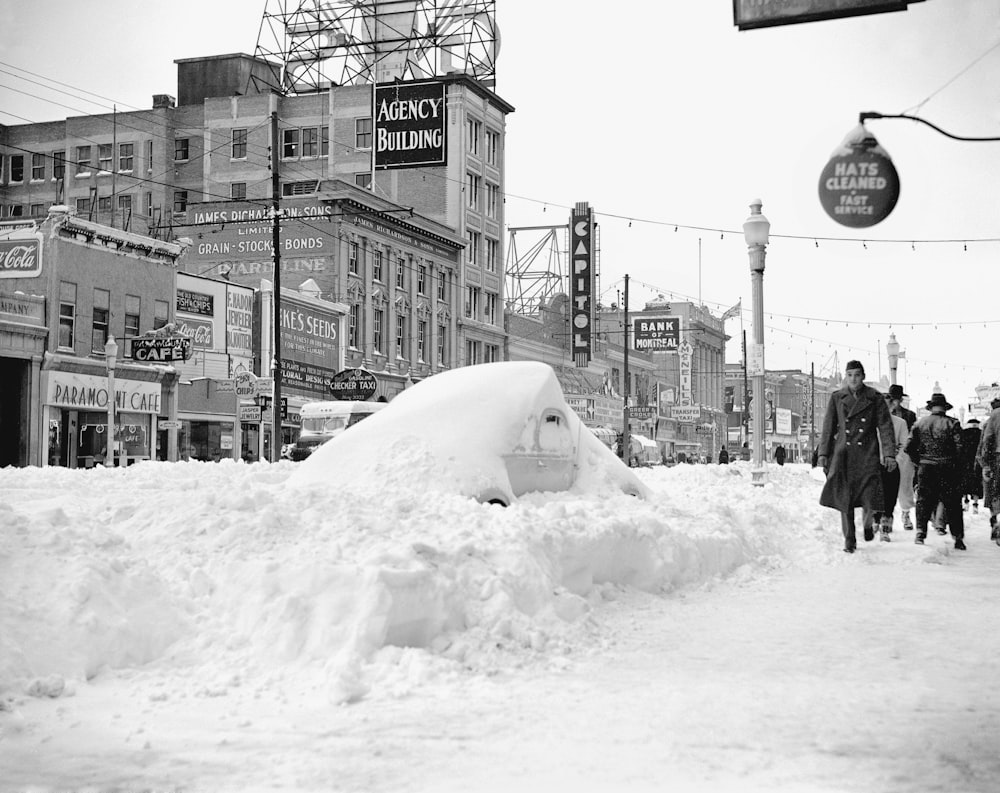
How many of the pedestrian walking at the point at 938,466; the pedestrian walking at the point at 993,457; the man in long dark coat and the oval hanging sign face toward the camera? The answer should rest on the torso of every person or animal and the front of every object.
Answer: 2

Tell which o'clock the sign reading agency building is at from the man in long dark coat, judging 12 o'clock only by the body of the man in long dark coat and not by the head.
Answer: The sign reading agency building is roughly at 5 o'clock from the man in long dark coat.

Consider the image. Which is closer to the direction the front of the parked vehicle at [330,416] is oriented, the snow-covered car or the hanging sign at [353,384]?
the snow-covered car

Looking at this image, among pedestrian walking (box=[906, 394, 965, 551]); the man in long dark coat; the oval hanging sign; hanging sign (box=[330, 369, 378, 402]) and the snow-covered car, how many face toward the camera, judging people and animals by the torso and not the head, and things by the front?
3

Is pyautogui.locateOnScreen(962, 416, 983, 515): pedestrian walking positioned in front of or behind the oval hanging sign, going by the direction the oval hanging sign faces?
behind

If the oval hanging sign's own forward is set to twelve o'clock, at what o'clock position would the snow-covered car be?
The snow-covered car is roughly at 4 o'clock from the oval hanging sign.

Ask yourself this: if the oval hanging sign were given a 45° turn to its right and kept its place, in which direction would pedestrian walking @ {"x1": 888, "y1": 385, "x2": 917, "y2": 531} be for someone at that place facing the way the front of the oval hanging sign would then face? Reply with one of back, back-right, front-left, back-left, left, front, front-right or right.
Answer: back-right

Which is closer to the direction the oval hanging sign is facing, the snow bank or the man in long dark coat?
the snow bank

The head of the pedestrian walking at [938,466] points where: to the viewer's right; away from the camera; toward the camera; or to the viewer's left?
away from the camera

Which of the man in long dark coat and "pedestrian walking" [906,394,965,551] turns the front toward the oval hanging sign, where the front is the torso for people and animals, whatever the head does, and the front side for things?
the man in long dark coat

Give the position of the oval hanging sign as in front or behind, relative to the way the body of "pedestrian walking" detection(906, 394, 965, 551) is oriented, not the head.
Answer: behind
